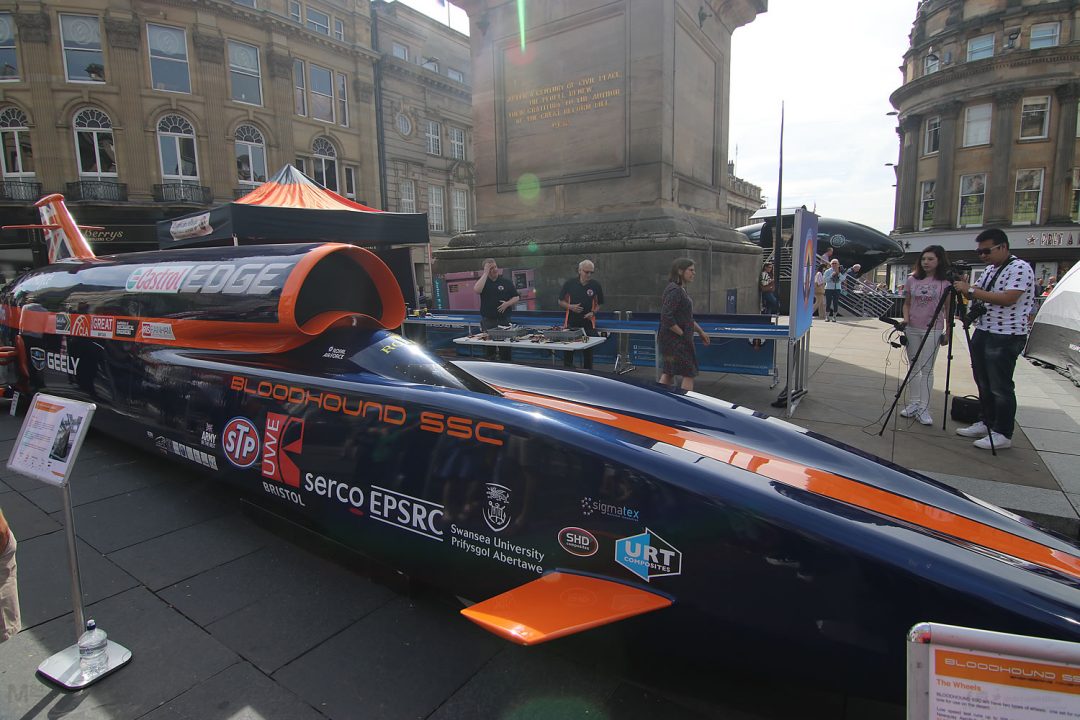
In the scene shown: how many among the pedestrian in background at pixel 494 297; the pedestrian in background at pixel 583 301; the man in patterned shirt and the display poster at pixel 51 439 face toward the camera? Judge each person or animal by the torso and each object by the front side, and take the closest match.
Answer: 3

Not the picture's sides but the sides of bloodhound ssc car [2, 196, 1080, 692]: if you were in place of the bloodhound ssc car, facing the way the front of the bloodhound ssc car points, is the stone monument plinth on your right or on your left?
on your left

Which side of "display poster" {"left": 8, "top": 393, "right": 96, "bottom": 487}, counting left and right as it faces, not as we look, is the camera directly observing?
front

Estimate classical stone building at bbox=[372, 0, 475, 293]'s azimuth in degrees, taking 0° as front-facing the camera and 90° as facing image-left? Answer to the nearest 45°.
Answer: approximately 315°

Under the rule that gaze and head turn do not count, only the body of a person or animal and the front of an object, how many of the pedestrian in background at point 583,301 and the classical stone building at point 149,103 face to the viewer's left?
0

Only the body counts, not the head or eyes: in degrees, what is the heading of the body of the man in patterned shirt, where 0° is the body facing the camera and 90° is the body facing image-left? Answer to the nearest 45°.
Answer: approximately 90°

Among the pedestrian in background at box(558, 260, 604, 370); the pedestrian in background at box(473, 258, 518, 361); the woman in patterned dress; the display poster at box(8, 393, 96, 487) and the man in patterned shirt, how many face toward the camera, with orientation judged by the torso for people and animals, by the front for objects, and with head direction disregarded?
3

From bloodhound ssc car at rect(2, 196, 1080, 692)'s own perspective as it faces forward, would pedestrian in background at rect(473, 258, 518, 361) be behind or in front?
behind

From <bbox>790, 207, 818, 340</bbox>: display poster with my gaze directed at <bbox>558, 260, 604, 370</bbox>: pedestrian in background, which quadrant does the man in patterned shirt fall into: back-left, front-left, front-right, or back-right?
back-left

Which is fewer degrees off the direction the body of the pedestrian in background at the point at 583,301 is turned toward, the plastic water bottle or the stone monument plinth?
the plastic water bottle

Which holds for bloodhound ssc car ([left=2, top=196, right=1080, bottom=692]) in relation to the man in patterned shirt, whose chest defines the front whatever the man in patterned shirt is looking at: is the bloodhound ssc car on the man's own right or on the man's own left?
on the man's own left

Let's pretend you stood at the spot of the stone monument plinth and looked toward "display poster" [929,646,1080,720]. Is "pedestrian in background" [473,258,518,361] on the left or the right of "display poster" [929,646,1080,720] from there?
right

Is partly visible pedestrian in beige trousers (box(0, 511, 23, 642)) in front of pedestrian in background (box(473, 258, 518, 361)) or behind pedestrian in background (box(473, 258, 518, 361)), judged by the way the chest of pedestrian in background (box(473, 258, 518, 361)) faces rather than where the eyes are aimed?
in front

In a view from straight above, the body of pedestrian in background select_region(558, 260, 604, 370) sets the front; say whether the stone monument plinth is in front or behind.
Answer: behind

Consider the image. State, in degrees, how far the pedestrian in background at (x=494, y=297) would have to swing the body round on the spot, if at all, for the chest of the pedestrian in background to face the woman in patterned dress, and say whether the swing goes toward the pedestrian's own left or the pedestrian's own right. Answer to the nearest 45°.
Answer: approximately 45° to the pedestrian's own left
